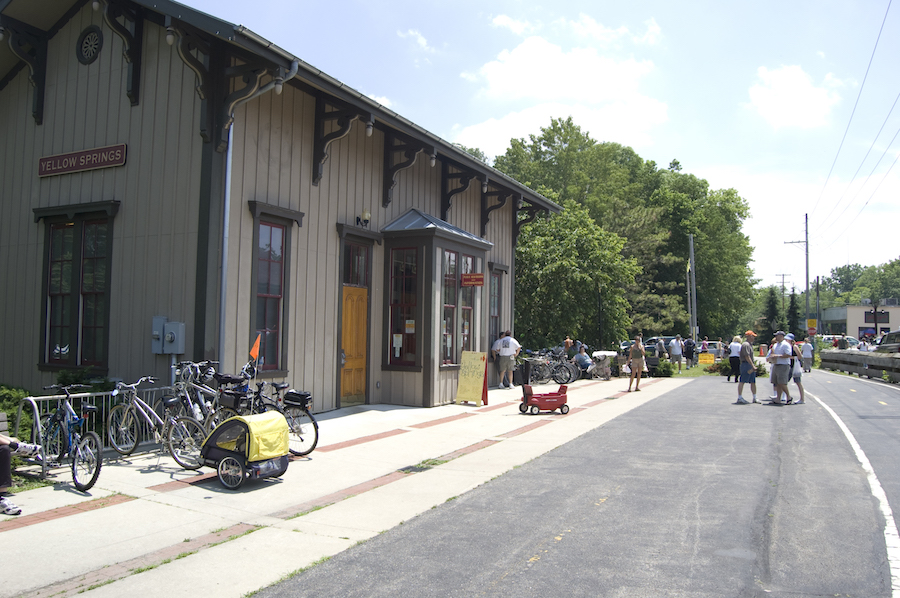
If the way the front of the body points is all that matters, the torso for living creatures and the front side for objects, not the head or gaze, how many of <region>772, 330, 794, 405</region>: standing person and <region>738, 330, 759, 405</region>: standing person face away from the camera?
0

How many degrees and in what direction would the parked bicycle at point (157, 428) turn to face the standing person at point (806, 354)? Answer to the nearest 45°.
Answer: approximately 90° to its right

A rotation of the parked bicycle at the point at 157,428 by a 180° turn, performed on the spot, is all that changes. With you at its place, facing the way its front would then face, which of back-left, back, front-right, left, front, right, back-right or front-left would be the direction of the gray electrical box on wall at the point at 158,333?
back-left

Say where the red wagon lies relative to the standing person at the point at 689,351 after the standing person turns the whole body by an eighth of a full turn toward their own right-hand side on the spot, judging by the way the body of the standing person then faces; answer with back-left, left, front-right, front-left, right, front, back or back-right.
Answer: back-right

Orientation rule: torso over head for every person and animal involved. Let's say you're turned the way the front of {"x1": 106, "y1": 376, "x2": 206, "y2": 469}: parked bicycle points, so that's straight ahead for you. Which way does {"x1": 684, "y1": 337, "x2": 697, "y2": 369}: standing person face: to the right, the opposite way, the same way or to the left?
to the right

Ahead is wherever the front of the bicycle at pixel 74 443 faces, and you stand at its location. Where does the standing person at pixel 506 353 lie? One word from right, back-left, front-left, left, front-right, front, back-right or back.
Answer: right

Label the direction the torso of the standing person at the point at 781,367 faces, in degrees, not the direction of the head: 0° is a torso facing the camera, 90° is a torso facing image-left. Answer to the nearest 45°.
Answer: approximately 45°

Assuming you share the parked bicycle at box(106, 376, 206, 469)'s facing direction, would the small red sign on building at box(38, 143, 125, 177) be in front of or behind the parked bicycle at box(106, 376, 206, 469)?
in front

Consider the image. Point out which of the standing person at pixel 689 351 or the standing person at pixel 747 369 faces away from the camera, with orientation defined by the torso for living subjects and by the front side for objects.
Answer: the standing person at pixel 689 351

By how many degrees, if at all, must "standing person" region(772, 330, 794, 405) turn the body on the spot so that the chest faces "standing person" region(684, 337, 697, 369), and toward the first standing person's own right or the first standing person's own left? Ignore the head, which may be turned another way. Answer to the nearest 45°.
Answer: approximately 135° to the first standing person's own right

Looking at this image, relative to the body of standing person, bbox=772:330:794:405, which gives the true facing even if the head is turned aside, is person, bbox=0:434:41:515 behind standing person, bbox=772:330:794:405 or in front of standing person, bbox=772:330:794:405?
in front

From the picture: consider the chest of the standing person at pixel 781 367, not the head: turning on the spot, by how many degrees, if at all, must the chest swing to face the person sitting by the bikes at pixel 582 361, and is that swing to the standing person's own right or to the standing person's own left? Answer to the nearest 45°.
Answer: approximately 90° to the standing person's own right
